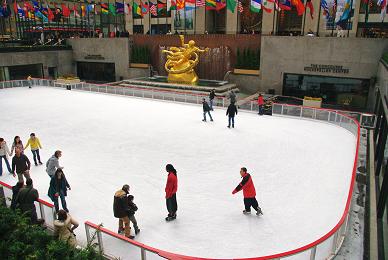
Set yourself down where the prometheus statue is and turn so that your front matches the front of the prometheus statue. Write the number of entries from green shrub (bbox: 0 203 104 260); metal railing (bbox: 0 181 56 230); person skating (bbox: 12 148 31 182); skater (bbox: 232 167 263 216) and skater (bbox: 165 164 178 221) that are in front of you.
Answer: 5

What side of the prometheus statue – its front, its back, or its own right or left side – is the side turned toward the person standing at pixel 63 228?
front

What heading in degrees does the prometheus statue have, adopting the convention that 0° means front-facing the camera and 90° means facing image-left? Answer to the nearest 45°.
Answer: approximately 0°

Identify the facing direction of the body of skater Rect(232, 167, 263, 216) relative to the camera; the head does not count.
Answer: to the viewer's left

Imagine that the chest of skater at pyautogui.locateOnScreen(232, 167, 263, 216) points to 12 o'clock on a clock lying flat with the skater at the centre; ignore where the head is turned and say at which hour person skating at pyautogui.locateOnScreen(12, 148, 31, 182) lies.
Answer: The person skating is roughly at 12 o'clock from the skater.

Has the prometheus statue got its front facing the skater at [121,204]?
yes

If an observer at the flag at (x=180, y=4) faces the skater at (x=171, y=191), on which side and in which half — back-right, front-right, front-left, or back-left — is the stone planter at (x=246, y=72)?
front-left

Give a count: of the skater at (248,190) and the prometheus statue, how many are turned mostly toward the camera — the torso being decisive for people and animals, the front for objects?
1
